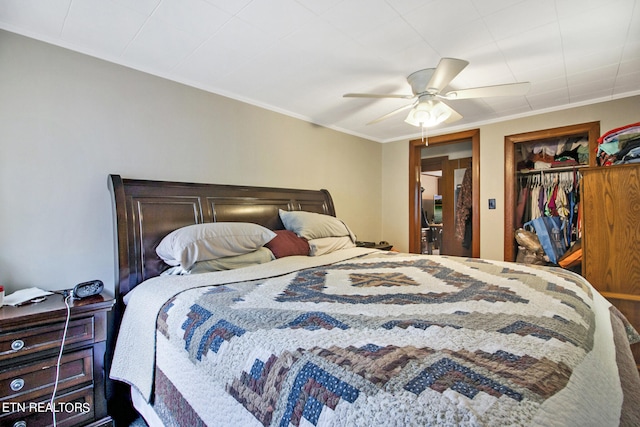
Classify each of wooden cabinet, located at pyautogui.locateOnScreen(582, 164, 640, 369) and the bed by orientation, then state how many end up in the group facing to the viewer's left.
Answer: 1

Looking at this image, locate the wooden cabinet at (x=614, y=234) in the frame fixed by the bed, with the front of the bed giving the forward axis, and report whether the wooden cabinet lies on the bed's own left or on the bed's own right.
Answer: on the bed's own left

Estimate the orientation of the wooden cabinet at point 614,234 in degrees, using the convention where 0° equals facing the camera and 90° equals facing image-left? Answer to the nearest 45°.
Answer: approximately 90°

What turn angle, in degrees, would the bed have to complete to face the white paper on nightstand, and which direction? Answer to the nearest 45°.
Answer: approximately 135° to its right

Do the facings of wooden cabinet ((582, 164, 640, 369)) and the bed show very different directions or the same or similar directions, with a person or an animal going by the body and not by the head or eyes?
very different directions

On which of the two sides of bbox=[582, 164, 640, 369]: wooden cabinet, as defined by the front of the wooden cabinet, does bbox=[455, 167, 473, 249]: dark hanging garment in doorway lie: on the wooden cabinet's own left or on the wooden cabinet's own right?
on the wooden cabinet's own right

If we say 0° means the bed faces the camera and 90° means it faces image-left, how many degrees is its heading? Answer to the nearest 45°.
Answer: approximately 315°
